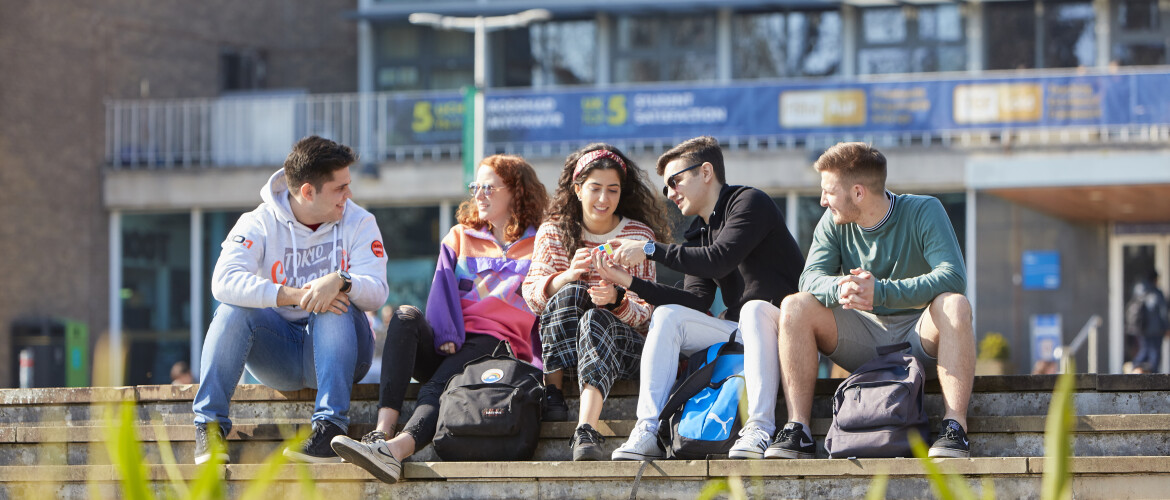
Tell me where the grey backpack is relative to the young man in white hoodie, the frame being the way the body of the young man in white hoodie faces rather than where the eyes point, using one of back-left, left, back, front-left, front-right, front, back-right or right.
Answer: front-left

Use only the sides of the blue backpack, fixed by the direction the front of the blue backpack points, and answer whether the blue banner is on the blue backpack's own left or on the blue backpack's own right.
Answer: on the blue backpack's own left

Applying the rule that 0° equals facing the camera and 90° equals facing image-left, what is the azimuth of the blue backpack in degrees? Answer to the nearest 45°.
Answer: approximately 315°

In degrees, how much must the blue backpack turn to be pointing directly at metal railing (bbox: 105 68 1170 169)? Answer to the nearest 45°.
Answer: approximately 135° to its left

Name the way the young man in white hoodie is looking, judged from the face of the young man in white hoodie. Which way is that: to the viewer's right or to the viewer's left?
to the viewer's right

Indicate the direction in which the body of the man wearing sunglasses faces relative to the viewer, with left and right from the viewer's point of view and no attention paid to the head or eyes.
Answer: facing the viewer and to the left of the viewer

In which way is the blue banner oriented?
toward the camera

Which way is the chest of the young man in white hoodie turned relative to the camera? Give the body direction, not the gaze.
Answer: toward the camera

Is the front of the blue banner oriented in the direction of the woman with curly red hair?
yes

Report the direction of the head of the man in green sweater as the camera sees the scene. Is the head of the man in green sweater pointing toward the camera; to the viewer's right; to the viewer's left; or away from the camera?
to the viewer's left

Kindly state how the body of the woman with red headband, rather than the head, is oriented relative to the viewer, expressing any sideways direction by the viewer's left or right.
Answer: facing the viewer

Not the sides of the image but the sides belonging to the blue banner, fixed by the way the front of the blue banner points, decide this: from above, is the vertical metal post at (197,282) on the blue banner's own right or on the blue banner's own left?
on the blue banner's own right
